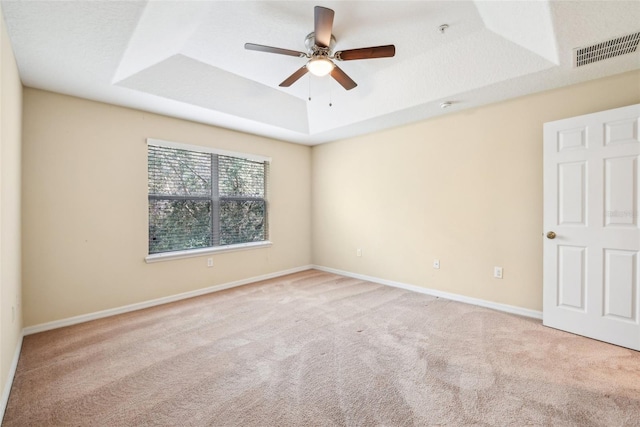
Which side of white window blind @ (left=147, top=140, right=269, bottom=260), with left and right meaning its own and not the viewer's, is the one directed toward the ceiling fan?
front

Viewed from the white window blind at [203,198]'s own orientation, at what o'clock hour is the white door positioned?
The white door is roughly at 12 o'clock from the white window blind.

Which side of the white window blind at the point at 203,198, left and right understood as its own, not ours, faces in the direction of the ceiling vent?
front

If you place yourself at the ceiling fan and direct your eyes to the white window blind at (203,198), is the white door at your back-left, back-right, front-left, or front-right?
back-right

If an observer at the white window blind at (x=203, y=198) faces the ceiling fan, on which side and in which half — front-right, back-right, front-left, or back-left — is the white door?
front-left

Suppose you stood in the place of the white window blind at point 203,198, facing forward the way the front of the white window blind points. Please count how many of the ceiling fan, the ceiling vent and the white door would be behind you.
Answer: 0

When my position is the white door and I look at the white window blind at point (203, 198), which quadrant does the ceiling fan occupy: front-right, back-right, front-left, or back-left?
front-left

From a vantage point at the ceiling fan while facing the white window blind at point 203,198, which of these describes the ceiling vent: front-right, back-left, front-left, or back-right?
back-right
